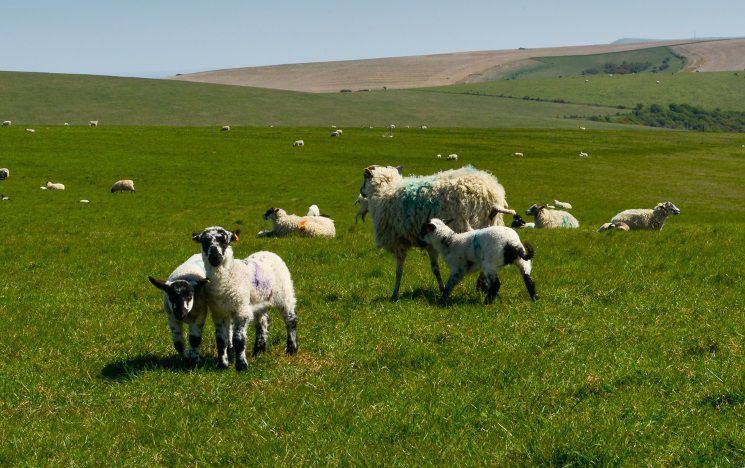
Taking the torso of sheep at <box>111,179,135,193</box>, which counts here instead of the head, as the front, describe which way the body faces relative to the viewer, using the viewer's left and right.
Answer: facing to the left of the viewer

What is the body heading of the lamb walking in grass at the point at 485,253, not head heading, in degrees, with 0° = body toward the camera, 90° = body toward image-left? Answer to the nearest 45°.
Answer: approximately 90°

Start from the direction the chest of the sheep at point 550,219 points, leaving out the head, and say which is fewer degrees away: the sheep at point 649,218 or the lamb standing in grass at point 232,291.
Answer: the lamb standing in grass

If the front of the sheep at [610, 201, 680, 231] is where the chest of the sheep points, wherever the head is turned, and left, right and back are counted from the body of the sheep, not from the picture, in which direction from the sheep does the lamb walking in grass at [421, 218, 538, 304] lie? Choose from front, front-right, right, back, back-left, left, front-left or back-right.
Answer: right

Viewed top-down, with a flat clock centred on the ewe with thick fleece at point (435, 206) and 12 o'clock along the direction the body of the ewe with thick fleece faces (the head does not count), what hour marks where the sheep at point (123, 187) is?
The sheep is roughly at 2 o'clock from the ewe with thick fleece.

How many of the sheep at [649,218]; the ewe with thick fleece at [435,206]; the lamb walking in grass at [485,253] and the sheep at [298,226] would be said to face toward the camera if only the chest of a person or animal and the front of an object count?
0

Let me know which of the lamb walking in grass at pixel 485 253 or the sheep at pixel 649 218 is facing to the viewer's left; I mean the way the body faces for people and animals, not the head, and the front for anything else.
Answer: the lamb walking in grass

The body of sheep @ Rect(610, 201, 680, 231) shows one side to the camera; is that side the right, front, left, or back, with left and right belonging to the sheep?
right

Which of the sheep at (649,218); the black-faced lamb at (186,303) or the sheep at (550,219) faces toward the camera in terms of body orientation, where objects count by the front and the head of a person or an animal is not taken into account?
the black-faced lamb

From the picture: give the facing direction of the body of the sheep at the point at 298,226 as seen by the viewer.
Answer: to the viewer's left

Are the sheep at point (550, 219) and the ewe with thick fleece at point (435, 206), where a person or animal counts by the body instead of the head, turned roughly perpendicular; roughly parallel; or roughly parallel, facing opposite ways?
roughly parallel

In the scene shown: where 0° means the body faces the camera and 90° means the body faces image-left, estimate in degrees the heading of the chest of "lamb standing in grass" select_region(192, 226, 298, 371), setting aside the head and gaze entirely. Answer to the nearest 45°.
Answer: approximately 45°

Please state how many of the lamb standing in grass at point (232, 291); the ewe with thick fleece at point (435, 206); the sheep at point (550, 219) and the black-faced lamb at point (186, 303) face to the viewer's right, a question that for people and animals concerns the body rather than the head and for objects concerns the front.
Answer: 0

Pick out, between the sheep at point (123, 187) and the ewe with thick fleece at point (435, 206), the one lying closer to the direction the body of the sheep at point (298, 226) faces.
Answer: the sheep

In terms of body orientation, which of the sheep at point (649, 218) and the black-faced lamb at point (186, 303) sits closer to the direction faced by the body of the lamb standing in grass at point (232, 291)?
the black-faced lamb

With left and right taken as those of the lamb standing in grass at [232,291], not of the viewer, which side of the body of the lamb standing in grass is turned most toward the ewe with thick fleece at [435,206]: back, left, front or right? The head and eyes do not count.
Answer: back

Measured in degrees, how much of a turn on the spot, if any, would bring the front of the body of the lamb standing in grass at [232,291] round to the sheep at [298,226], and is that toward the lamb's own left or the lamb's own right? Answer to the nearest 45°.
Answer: approximately 135° to the lamb's own right

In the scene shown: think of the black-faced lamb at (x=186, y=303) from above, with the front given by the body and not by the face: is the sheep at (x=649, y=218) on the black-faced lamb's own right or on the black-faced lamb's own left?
on the black-faced lamb's own left

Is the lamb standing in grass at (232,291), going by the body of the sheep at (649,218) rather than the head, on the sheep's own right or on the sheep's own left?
on the sheep's own right
